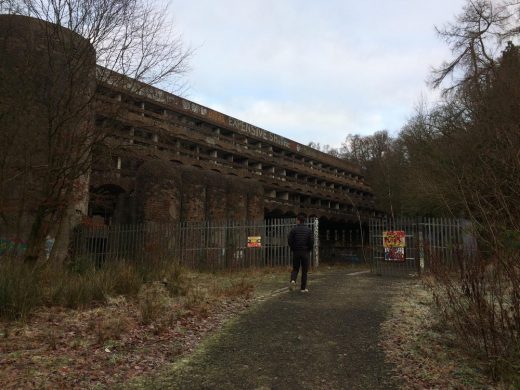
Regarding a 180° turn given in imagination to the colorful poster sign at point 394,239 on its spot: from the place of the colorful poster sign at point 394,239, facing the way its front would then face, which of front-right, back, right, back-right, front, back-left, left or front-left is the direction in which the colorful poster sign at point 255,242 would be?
left

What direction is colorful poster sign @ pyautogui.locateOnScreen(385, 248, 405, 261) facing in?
toward the camera

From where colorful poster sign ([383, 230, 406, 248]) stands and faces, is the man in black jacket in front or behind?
in front

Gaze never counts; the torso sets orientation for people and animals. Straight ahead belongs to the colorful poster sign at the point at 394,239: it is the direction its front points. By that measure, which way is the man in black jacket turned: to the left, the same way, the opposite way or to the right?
the opposite way

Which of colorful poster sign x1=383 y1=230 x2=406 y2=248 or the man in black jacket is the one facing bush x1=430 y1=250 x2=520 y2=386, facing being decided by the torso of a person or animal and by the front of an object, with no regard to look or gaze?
the colorful poster sign

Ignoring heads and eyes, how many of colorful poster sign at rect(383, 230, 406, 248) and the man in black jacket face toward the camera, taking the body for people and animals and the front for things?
1

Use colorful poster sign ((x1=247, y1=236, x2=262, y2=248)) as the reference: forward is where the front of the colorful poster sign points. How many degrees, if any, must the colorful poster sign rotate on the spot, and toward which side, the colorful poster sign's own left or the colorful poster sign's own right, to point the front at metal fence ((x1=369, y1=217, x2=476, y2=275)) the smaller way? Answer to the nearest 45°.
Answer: approximately 90° to the colorful poster sign's own left

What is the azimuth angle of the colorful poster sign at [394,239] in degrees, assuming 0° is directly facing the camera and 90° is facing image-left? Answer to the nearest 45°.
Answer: approximately 0°

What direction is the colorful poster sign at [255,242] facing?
toward the camera

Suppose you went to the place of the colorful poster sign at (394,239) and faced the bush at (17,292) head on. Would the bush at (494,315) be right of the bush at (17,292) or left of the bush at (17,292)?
left

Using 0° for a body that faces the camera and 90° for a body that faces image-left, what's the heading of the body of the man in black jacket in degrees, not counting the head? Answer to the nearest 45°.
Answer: approximately 180°

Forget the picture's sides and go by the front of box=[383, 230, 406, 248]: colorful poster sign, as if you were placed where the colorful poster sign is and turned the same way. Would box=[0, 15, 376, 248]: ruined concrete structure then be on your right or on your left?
on your right

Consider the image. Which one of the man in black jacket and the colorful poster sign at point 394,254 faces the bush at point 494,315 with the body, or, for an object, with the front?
the colorful poster sign
